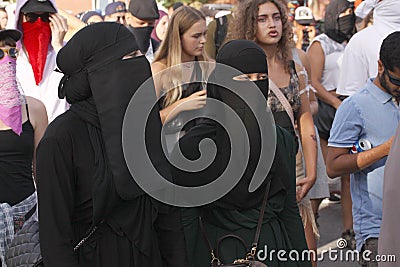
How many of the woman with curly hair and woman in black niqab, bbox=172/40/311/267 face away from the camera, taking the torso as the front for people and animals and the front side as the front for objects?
0

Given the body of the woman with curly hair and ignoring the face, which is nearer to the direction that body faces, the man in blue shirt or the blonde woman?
the man in blue shirt

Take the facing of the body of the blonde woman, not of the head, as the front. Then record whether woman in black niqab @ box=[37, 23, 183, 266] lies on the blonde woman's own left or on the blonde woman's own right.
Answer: on the blonde woman's own right

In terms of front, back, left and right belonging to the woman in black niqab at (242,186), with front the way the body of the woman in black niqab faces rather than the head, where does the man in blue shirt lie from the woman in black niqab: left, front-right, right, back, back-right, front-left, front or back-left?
left

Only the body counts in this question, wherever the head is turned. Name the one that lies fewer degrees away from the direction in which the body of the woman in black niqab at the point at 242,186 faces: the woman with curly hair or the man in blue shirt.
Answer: the man in blue shirt

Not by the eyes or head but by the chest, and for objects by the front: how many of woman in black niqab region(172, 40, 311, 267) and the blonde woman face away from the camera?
0

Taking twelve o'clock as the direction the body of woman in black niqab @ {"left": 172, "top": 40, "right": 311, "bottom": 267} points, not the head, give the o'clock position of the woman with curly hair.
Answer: The woman with curly hair is roughly at 8 o'clock from the woman in black niqab.

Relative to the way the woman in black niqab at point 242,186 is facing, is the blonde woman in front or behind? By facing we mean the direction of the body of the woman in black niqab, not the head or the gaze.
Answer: behind

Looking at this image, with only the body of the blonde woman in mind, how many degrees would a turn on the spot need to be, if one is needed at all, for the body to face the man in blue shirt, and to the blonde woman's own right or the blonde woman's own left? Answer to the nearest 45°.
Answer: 0° — they already face them
